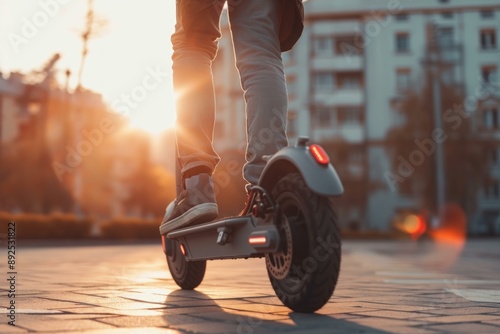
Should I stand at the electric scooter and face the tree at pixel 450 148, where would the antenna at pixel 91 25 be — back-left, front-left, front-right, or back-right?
front-left

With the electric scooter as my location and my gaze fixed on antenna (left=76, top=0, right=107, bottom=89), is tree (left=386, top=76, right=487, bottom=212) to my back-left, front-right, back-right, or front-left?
front-right

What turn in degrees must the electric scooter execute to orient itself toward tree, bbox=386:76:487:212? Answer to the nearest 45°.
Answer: approximately 45° to its right

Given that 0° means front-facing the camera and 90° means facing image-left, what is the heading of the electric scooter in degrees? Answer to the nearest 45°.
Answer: approximately 135°

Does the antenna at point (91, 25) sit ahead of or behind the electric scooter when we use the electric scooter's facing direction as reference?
ahead
